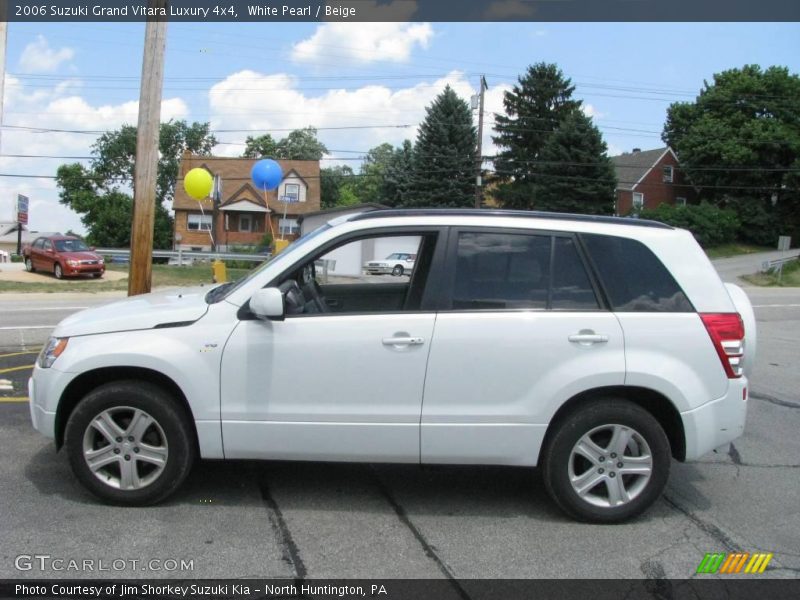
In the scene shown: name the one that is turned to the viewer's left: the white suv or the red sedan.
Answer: the white suv

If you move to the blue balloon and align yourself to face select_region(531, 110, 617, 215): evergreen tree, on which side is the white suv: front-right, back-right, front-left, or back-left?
back-right

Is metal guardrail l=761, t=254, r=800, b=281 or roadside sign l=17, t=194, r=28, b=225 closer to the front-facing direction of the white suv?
the roadside sign

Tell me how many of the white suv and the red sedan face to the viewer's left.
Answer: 1

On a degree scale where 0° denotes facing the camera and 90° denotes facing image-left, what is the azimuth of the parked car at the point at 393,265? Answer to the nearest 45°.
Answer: approximately 45°

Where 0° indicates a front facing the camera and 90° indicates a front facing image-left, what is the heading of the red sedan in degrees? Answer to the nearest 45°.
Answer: approximately 315°

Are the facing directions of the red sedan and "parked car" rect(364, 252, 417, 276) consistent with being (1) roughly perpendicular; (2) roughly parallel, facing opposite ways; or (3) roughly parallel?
roughly perpendicular

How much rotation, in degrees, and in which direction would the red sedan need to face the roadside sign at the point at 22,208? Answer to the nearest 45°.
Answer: approximately 135° to its left

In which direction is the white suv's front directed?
to the viewer's left

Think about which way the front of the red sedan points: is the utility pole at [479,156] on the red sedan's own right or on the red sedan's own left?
on the red sedan's own left
